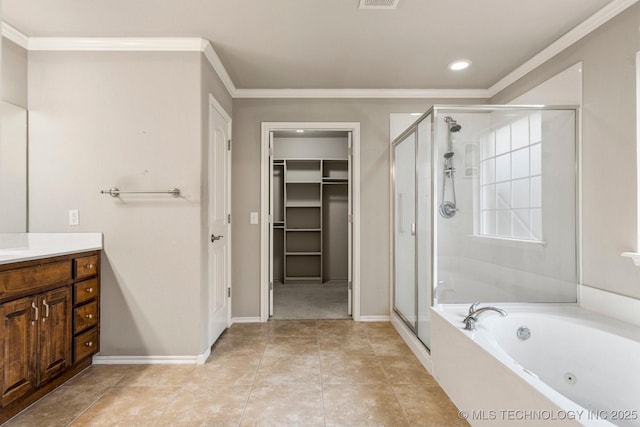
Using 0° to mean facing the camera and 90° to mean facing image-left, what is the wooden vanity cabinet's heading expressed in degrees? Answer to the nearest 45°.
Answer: approximately 315°

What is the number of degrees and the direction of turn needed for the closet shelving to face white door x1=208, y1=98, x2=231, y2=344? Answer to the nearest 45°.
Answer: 0° — it already faces it

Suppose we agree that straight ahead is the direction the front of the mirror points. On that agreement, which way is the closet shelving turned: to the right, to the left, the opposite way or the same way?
to the right

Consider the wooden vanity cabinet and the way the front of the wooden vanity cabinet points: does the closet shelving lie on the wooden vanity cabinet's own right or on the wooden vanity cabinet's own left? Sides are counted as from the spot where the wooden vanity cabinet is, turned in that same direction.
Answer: on the wooden vanity cabinet's own left

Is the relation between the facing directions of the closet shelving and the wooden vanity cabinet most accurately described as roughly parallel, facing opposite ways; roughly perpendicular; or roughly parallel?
roughly perpendicular

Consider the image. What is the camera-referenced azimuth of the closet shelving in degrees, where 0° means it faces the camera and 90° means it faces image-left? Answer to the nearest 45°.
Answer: approximately 0°

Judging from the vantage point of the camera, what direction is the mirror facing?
facing the viewer and to the right of the viewer
